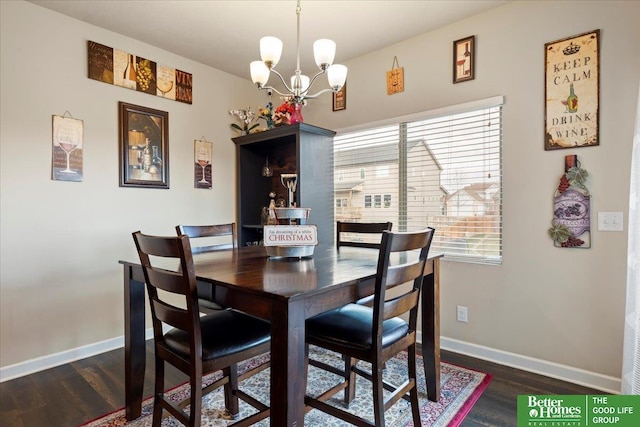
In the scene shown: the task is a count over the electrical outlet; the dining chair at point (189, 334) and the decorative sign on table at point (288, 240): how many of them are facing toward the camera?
2

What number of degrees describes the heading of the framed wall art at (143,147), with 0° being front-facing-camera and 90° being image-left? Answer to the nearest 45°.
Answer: approximately 315°

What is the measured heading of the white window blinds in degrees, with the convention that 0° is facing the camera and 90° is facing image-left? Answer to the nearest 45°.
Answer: approximately 45°

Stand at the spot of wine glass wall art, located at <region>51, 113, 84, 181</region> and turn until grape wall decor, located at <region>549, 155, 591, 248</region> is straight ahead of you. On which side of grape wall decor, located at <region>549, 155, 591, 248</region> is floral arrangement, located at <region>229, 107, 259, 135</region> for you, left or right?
left

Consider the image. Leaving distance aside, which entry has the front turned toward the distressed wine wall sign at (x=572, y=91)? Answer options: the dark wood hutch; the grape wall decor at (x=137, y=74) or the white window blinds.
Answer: the grape wall decor

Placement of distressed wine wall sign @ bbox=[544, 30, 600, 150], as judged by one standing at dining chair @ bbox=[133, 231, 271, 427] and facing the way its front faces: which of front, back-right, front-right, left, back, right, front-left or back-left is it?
front-right

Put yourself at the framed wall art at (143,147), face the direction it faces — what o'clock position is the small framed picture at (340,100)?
The small framed picture is roughly at 11 o'clock from the framed wall art.

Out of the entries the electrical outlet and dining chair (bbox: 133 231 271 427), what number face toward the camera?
1

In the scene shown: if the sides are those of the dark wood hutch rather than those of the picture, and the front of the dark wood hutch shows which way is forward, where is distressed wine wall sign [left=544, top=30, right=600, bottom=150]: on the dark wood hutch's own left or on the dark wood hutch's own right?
on the dark wood hutch's own left

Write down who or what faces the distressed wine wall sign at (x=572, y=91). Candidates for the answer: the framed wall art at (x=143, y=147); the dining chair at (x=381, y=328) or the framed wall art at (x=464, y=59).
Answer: the framed wall art at (x=143, y=147)
